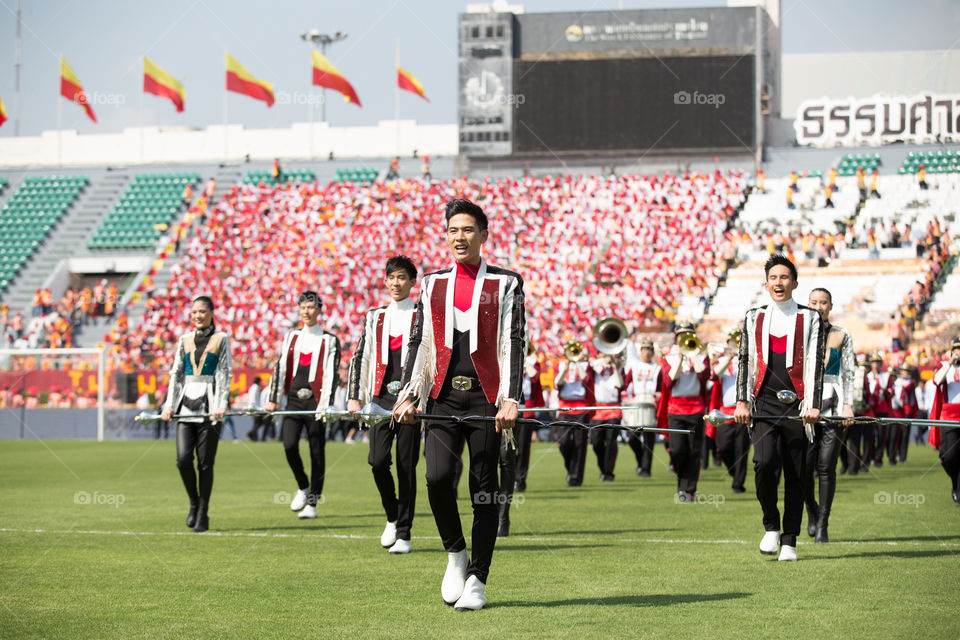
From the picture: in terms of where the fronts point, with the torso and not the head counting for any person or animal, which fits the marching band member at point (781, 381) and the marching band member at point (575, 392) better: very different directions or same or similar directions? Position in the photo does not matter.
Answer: same or similar directions

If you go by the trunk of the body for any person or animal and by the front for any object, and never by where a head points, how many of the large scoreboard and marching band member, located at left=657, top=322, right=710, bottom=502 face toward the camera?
2

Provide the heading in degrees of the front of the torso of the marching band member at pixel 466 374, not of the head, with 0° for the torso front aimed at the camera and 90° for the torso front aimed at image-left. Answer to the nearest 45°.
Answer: approximately 0°

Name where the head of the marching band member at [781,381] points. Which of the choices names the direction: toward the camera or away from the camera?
toward the camera

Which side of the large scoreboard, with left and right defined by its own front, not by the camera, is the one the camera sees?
front

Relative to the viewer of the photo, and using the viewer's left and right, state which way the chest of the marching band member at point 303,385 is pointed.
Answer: facing the viewer

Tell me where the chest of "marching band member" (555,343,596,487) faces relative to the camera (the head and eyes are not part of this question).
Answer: toward the camera

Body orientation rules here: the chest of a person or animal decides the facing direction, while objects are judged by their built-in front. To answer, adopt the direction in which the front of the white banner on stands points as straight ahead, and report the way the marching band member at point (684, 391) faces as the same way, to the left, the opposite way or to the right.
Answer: the same way

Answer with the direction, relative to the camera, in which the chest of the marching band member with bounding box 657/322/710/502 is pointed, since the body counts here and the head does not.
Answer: toward the camera

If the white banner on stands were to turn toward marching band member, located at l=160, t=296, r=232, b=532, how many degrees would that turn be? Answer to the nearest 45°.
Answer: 0° — it already faces them

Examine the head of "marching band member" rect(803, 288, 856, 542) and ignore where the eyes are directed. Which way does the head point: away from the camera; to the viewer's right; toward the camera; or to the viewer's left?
toward the camera

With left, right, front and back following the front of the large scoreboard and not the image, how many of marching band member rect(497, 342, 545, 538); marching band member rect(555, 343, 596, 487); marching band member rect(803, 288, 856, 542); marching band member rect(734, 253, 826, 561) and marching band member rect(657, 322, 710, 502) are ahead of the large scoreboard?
5

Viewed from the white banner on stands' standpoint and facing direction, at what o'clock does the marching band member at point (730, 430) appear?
The marching band member is roughly at 12 o'clock from the white banner on stands.
